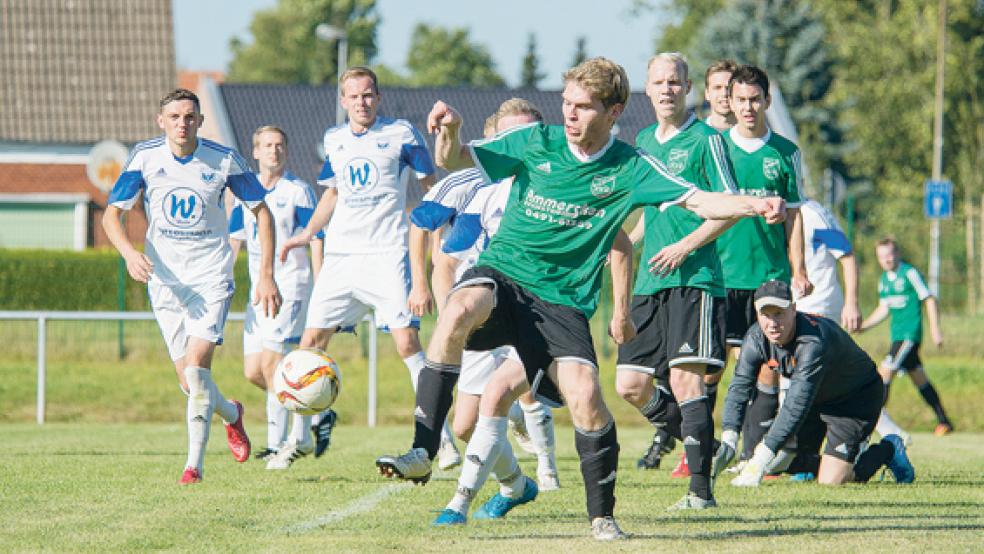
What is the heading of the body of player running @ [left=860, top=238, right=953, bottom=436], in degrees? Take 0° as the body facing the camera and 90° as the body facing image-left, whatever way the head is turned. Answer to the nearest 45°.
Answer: approximately 45°

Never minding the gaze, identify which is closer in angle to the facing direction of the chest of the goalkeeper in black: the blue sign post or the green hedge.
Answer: the green hedge

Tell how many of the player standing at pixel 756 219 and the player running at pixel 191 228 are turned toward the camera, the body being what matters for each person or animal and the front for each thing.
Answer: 2
